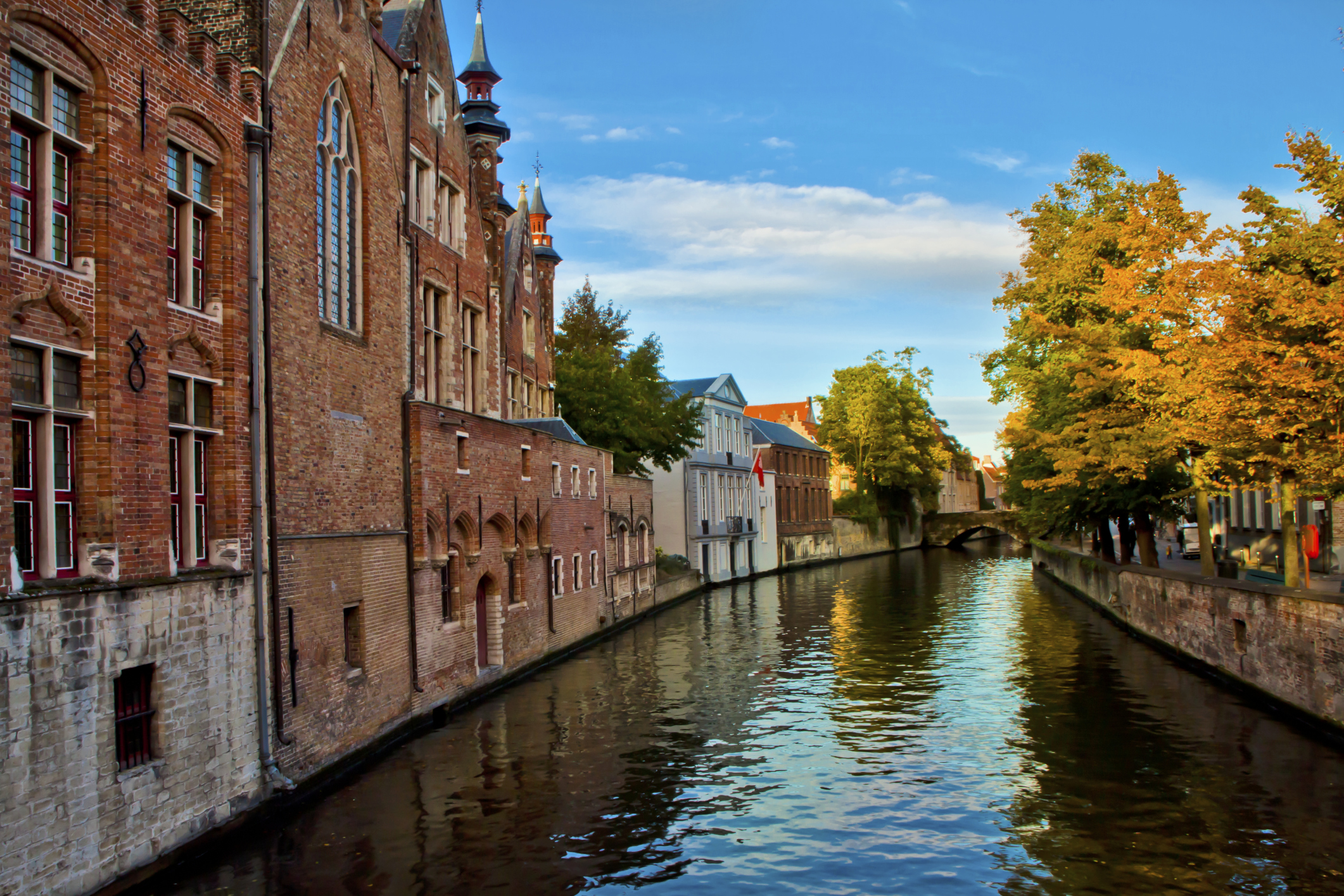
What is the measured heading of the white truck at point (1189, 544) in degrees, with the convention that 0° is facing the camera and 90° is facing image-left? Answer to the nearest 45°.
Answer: approximately 0°

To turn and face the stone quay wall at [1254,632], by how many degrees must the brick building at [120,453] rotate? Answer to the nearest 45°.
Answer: approximately 45° to its left

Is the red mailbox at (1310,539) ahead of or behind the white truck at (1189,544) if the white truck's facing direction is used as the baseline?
ahead

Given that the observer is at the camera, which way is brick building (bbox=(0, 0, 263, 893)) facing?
facing the viewer and to the right of the viewer

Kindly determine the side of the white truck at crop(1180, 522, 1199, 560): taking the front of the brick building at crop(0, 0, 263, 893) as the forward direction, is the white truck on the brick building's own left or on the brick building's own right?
on the brick building's own left

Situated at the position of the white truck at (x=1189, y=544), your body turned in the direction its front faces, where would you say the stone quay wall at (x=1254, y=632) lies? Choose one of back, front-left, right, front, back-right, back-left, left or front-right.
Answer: front
